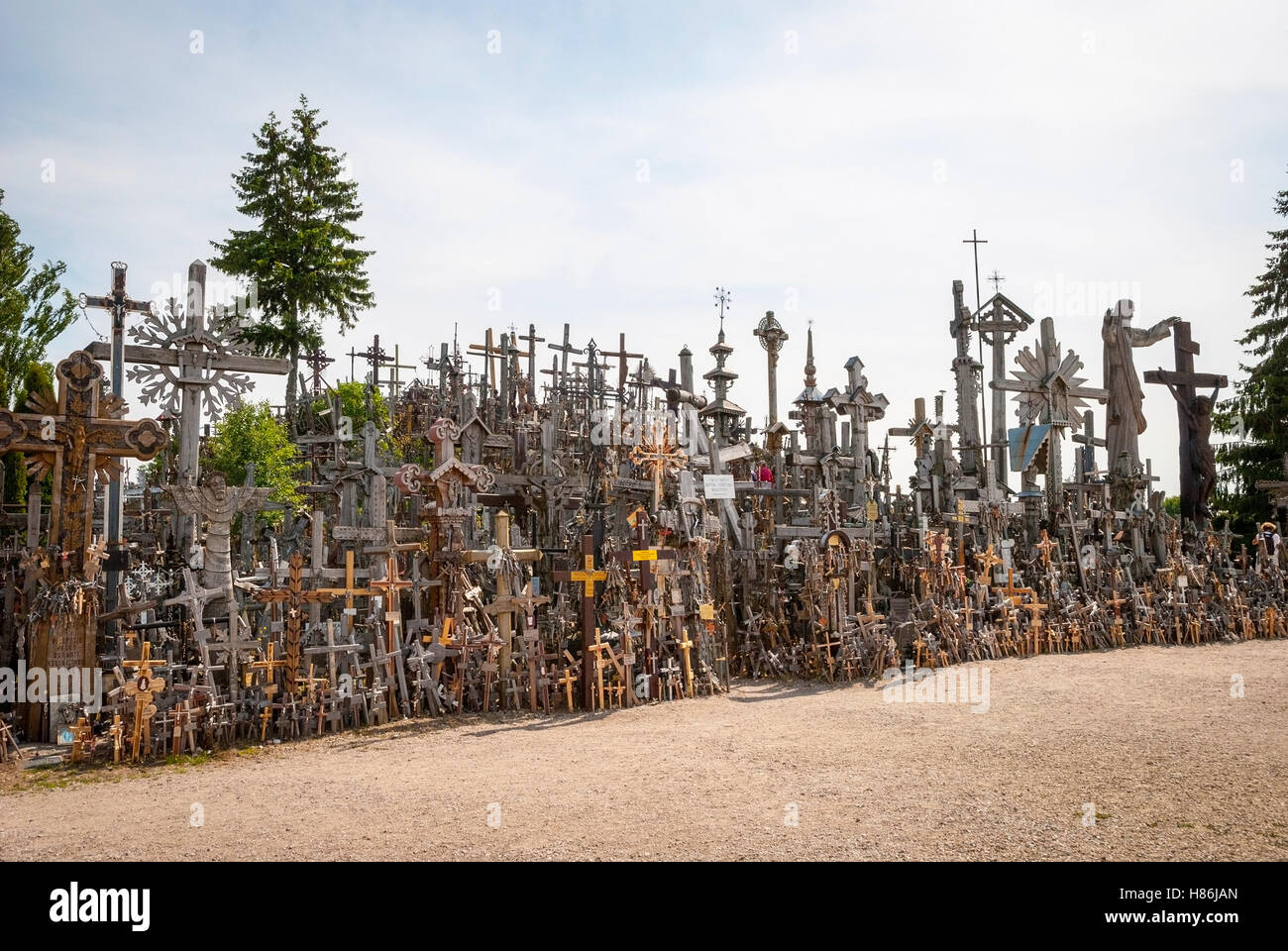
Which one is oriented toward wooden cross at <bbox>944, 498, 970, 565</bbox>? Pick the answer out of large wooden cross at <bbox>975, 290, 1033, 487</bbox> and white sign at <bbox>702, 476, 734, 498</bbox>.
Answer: the large wooden cross

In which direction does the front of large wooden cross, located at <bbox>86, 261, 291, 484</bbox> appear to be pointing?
toward the camera

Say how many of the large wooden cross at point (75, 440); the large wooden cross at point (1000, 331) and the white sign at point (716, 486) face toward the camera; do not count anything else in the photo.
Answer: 3

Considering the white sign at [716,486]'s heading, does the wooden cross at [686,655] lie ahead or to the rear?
ahead

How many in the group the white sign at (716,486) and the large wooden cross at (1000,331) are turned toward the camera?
2

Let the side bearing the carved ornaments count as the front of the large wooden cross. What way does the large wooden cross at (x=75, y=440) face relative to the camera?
toward the camera

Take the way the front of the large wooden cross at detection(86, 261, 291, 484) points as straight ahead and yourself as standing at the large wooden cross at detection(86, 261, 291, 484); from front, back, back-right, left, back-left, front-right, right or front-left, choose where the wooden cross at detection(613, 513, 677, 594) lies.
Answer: front-left

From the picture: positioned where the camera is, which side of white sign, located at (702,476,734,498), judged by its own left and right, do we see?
front
